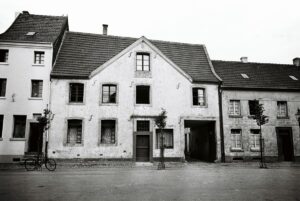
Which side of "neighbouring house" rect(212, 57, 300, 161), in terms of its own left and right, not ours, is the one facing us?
front

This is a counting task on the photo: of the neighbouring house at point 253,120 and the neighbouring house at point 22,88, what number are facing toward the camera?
2

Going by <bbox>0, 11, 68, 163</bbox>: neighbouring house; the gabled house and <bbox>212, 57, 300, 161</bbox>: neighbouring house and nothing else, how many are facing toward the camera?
3

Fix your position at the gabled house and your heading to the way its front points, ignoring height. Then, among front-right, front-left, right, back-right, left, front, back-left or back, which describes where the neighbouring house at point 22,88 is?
right

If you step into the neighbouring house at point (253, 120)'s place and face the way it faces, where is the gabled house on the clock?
The gabled house is roughly at 2 o'clock from the neighbouring house.

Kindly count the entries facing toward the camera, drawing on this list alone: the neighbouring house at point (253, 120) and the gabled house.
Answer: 2

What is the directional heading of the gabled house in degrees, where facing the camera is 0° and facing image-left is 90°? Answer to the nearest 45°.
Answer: approximately 0°

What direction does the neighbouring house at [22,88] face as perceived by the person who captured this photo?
facing the viewer

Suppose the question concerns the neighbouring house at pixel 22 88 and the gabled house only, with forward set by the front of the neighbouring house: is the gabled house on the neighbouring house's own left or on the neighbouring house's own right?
on the neighbouring house's own left

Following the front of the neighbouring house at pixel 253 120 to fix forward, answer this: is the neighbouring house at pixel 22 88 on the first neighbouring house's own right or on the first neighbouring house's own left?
on the first neighbouring house's own right
